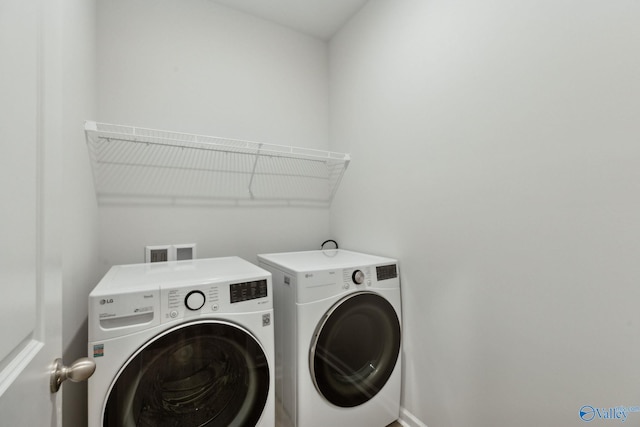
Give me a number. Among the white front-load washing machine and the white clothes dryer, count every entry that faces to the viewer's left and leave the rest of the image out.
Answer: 0

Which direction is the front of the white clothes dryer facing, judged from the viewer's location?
facing the viewer and to the right of the viewer

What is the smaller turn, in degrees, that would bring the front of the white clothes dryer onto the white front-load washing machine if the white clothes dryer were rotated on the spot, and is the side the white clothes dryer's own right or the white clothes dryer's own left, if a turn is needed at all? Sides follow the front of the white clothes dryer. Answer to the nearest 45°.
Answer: approximately 90° to the white clothes dryer's own right

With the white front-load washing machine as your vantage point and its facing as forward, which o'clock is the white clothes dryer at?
The white clothes dryer is roughly at 9 o'clock from the white front-load washing machine.

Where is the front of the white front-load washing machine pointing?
toward the camera

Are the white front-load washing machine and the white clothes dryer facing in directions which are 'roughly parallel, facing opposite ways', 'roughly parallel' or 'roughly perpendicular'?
roughly parallel
